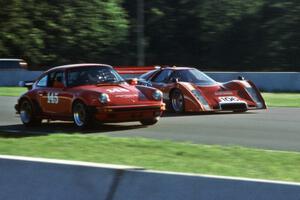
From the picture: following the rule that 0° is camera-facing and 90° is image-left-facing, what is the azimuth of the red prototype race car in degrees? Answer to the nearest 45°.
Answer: approximately 315°

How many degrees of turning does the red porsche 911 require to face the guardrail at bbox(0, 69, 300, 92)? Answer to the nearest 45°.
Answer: approximately 90° to its left

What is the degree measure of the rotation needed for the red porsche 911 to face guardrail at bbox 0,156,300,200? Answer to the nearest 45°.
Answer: approximately 45° to its right

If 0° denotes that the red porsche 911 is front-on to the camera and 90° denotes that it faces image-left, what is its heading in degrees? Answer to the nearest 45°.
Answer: approximately 315°

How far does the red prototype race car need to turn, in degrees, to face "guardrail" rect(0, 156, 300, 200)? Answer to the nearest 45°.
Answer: approximately 45° to its right
